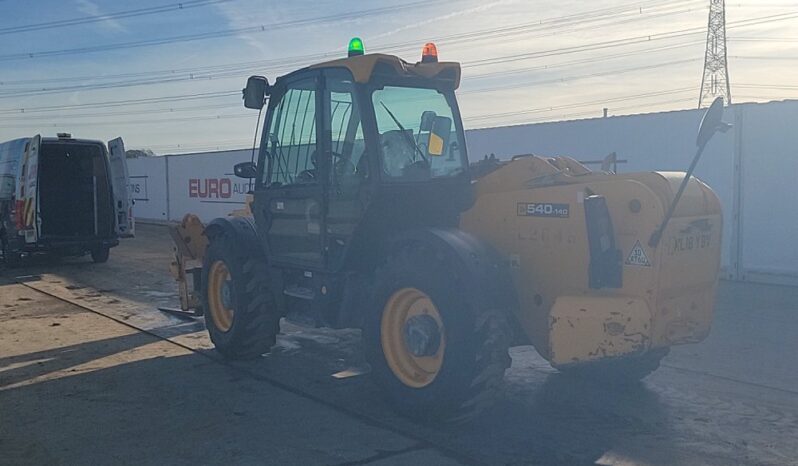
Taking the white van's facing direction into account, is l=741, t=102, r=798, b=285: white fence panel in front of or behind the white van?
behind

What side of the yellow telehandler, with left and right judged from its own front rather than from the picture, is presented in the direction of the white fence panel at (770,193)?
right

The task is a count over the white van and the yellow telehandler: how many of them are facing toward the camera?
0

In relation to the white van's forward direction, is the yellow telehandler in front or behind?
behind

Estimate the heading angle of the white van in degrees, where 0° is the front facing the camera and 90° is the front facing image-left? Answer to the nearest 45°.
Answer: approximately 135°

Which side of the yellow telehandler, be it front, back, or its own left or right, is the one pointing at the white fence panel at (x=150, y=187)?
front

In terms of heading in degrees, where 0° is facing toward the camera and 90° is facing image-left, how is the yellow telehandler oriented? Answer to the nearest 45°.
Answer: approximately 135°

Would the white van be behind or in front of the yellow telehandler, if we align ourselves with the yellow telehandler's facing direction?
in front
